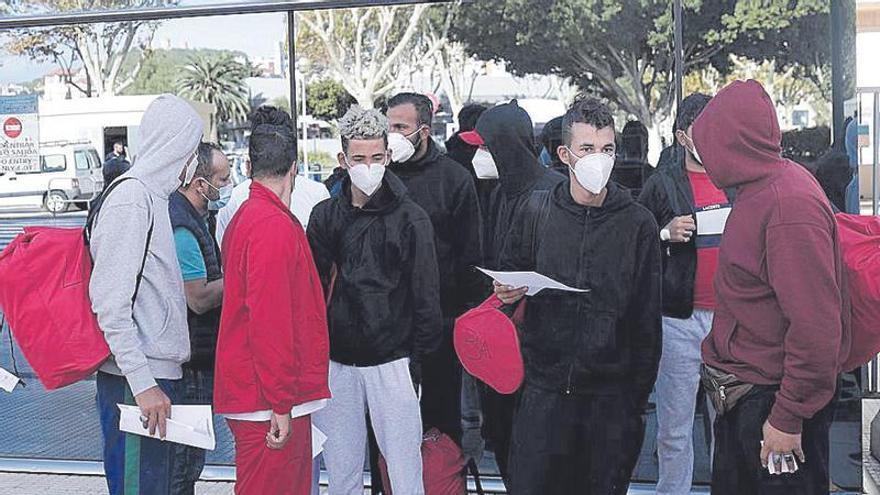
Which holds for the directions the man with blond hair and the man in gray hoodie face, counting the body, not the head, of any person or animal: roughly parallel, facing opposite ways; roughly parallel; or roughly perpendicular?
roughly perpendicular

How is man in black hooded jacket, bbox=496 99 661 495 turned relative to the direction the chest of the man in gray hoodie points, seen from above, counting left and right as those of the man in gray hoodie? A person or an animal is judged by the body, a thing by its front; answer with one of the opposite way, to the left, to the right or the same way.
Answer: to the right

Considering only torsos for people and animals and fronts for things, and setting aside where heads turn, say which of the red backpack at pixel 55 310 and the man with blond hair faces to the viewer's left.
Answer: the red backpack

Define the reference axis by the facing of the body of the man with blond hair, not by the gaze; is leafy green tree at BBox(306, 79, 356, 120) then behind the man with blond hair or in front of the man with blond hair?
behind

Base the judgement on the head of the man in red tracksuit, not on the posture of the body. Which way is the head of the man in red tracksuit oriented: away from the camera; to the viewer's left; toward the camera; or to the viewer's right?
away from the camera

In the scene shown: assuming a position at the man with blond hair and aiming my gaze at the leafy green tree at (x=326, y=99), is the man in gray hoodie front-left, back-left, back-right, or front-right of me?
back-left

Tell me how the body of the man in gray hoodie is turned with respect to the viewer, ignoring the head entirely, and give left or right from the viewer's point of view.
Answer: facing to the right of the viewer

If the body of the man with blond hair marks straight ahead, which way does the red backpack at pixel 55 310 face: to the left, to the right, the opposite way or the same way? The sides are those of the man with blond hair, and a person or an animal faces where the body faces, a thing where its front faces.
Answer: to the right

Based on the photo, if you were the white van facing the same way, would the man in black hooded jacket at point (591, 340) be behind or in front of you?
behind

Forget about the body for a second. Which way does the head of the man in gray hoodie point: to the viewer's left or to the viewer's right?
to the viewer's right

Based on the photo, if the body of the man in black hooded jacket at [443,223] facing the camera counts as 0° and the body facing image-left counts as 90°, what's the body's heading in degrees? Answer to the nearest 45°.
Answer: approximately 45°
